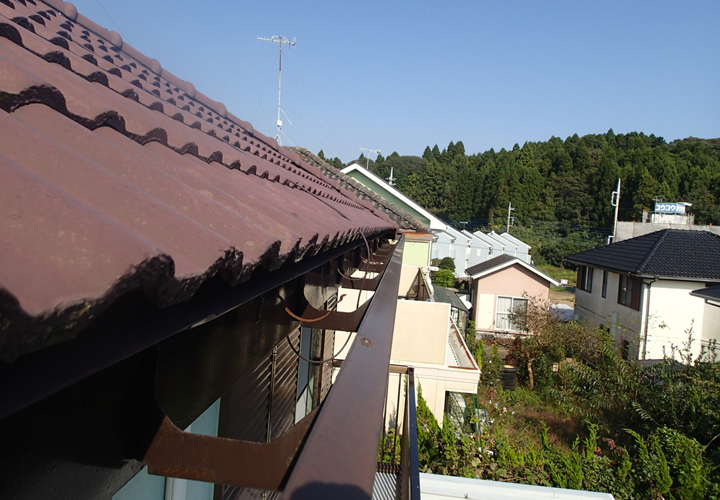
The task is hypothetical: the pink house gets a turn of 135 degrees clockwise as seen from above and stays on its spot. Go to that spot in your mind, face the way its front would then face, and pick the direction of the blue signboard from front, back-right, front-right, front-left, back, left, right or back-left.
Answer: right

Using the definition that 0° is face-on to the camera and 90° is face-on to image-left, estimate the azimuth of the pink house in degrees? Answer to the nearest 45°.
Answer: approximately 0°

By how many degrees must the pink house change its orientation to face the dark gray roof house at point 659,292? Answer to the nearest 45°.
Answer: approximately 45° to its left
